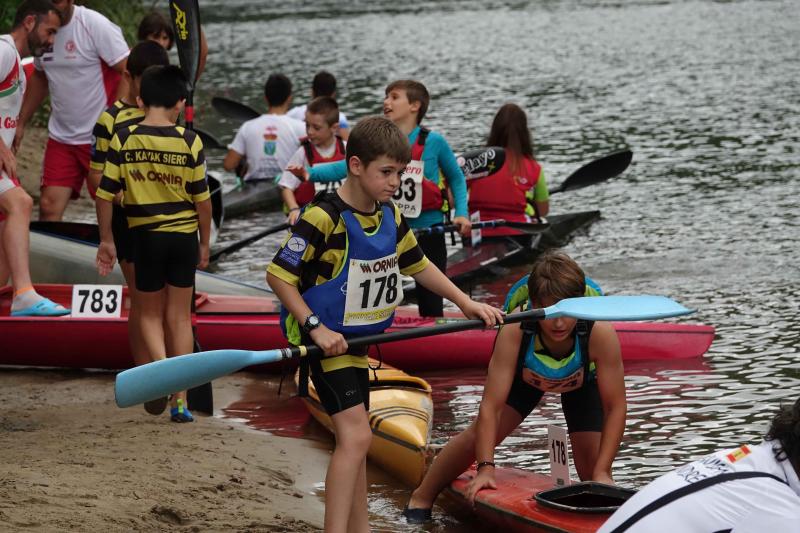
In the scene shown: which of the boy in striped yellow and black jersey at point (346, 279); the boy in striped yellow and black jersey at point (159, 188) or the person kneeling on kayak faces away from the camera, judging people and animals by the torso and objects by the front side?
the boy in striped yellow and black jersey at point (159, 188)

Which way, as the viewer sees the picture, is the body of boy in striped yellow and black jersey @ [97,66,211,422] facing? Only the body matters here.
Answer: away from the camera

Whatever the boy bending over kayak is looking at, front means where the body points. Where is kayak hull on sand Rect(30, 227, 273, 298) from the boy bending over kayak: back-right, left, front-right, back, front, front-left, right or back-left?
back-right

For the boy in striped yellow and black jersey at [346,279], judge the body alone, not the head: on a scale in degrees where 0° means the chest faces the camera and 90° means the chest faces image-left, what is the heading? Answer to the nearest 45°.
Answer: approximately 315°

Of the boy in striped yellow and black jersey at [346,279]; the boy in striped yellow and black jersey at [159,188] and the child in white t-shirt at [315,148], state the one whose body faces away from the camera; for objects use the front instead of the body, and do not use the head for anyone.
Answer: the boy in striped yellow and black jersey at [159,188]

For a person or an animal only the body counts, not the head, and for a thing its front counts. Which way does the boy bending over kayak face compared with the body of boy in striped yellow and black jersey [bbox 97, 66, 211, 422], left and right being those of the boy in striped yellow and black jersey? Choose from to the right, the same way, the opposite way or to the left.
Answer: the opposite way

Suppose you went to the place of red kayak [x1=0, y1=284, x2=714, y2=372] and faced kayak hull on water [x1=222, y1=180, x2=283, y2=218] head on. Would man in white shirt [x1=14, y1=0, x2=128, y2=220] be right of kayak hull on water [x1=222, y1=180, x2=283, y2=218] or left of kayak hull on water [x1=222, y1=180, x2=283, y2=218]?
left
